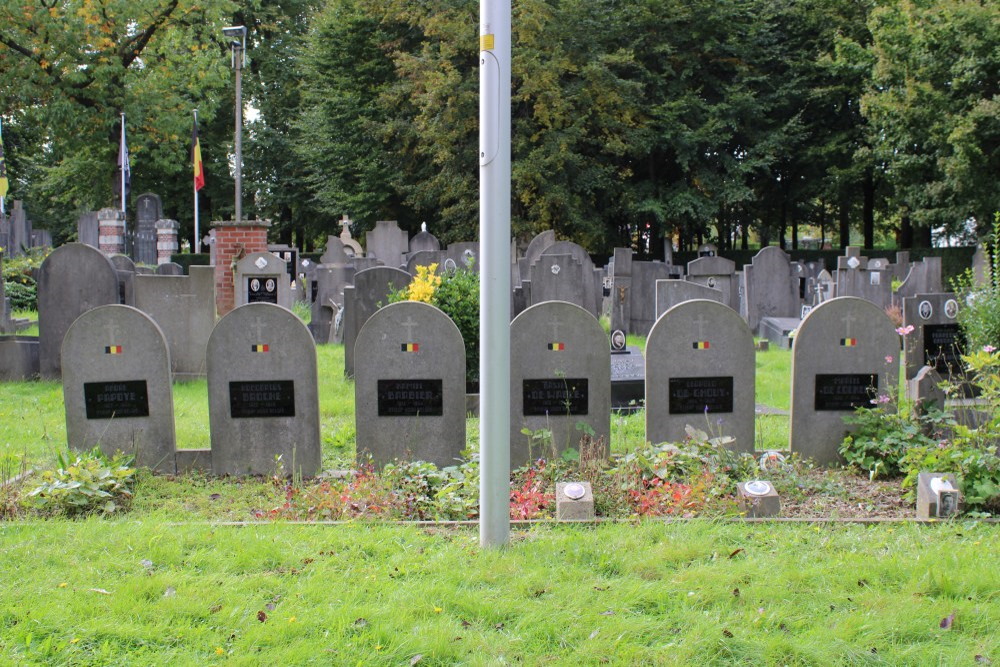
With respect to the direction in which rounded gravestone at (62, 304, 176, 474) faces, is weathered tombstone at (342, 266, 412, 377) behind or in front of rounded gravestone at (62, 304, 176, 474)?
behind

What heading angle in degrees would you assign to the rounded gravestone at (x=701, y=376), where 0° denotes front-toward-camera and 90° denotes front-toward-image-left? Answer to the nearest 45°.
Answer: approximately 0°

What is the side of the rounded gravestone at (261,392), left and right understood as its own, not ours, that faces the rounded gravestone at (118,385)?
right

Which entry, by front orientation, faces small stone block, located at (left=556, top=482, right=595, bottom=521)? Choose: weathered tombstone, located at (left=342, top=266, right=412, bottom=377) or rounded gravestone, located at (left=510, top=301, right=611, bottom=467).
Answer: the rounded gravestone
